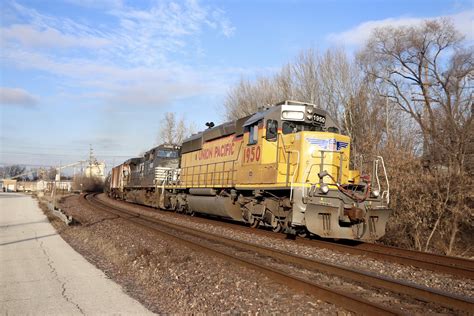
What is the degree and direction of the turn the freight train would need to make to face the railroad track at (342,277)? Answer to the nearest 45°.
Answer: approximately 45° to its right

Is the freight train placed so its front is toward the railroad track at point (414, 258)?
yes

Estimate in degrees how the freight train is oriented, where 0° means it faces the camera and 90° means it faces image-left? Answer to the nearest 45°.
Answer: approximately 315°
